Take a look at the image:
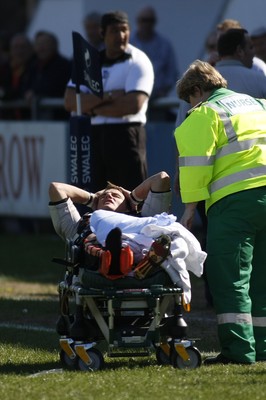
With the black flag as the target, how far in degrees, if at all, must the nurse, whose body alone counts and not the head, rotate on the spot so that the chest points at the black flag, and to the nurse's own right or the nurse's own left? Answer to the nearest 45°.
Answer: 0° — they already face it

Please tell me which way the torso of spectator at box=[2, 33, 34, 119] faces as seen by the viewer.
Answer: toward the camera

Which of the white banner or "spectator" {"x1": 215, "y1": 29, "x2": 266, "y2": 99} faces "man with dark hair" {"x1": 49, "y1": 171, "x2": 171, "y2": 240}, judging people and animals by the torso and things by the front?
the white banner

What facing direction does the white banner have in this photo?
toward the camera

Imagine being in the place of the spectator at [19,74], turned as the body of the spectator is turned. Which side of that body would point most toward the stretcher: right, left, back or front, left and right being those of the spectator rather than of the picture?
front

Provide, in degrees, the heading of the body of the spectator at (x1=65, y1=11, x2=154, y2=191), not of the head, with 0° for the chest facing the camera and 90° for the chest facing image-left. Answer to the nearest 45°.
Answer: approximately 45°

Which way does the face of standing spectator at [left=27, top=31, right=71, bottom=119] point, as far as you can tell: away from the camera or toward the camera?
toward the camera

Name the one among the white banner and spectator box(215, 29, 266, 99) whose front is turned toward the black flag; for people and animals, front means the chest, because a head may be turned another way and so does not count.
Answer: the white banner

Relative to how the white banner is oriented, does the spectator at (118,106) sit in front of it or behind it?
in front
